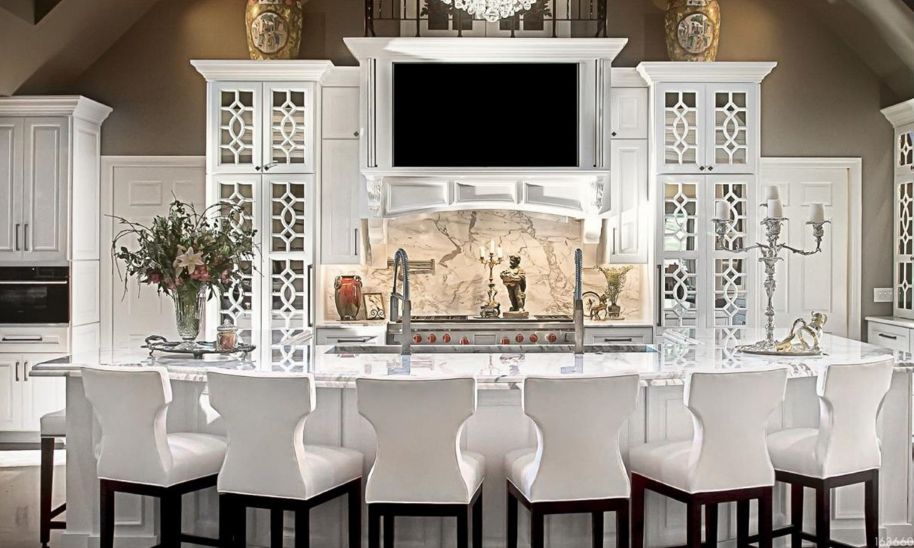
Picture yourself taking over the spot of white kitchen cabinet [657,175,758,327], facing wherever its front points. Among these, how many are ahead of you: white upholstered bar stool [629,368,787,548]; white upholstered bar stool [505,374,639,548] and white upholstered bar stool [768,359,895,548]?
3

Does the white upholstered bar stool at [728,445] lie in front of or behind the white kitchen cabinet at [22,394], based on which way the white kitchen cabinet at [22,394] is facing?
in front

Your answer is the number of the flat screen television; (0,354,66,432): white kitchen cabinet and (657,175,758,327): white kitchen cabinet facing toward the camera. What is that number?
3

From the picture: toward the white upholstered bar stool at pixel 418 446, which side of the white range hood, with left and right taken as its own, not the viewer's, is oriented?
front

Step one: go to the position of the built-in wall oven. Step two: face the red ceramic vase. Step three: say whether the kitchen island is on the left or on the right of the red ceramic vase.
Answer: right

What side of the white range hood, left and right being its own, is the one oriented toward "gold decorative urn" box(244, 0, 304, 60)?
right

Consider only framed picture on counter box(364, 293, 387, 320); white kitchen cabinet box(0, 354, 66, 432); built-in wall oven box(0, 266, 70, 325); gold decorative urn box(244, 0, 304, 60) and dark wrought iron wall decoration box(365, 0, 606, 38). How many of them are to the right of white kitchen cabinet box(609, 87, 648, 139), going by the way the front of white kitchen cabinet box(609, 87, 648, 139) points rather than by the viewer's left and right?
5

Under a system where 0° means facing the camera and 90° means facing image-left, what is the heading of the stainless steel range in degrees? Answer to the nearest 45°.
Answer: approximately 0°

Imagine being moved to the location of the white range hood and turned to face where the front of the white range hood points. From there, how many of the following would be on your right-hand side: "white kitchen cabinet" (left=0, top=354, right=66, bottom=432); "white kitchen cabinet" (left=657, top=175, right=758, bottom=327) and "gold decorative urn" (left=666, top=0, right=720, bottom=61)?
1

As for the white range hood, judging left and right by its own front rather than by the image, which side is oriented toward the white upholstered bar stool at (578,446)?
front
